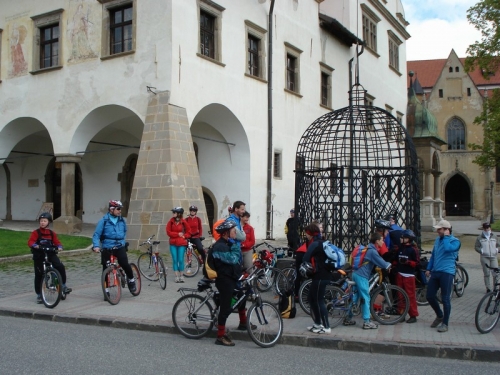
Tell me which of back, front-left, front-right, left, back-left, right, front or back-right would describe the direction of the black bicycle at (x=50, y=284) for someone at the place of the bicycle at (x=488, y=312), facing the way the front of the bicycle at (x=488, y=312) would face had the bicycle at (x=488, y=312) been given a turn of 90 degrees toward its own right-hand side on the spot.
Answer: front-left

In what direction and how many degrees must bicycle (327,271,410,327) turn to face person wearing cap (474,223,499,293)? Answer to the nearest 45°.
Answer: approximately 45° to its left

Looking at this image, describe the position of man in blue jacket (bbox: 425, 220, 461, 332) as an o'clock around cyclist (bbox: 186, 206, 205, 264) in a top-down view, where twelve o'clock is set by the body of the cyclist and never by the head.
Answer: The man in blue jacket is roughly at 11 o'clock from the cyclist.

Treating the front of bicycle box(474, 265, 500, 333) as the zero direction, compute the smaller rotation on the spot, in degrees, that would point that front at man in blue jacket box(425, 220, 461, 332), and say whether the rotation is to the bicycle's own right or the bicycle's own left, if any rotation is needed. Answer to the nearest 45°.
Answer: approximately 45° to the bicycle's own right

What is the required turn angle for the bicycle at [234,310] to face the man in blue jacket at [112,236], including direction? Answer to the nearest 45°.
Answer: approximately 135° to its left

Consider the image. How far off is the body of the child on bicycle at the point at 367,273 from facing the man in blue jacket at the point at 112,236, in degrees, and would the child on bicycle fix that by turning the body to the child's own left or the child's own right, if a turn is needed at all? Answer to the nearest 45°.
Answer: approximately 180°

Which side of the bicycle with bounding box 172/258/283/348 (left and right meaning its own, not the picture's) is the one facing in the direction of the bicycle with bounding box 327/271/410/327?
front

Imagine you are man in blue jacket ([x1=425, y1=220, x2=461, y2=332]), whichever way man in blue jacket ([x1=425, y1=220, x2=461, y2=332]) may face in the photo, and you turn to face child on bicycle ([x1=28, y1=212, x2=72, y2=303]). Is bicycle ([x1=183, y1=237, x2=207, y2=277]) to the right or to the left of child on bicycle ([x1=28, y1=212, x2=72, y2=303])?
right

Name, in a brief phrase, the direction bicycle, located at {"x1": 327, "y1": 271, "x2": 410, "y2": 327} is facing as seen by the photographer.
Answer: facing to the right of the viewer

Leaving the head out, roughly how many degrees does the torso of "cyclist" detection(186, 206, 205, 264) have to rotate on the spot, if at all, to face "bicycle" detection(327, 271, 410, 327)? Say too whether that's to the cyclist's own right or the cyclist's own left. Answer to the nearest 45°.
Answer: approximately 45° to the cyclist's own left

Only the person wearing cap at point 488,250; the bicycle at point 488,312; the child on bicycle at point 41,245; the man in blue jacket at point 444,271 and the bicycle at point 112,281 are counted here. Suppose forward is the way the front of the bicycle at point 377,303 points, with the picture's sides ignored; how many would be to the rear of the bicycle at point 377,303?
2

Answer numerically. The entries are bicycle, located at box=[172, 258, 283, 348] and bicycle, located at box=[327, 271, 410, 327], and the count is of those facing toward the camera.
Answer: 0

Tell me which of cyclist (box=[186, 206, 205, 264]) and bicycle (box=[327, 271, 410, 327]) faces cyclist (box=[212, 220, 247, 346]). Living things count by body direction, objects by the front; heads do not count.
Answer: cyclist (box=[186, 206, 205, 264])

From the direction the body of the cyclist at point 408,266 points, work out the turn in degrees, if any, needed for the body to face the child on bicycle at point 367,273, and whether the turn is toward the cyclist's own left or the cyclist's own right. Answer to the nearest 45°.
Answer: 0° — they already face them

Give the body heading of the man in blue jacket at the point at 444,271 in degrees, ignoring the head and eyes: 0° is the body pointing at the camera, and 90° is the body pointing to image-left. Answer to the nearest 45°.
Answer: approximately 45°
